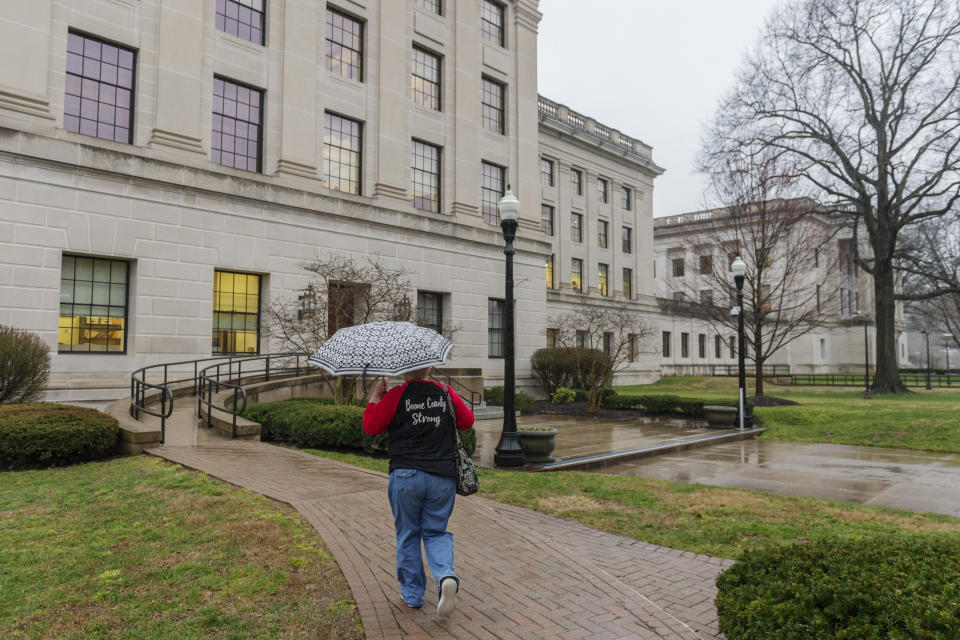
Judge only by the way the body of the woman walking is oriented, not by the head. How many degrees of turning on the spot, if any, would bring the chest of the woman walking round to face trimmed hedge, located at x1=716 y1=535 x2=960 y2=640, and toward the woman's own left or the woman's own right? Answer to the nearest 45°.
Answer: approximately 135° to the woman's own right

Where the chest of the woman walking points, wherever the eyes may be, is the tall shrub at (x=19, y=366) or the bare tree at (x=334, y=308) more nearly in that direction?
the bare tree

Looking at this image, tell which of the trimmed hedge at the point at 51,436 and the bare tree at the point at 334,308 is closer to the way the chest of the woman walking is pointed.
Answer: the bare tree

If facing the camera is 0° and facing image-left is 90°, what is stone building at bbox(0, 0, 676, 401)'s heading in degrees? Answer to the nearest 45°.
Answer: approximately 315°

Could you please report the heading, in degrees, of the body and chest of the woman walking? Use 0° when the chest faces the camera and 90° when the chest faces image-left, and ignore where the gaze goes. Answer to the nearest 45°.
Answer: approximately 180°

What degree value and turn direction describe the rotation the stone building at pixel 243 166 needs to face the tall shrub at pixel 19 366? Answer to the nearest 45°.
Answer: approximately 90° to its right

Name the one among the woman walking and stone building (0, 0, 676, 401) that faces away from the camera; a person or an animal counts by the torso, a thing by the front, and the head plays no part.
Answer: the woman walking

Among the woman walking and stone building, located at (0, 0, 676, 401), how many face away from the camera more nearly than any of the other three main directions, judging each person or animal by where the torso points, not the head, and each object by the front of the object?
1

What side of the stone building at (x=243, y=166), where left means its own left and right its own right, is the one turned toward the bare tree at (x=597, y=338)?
left
